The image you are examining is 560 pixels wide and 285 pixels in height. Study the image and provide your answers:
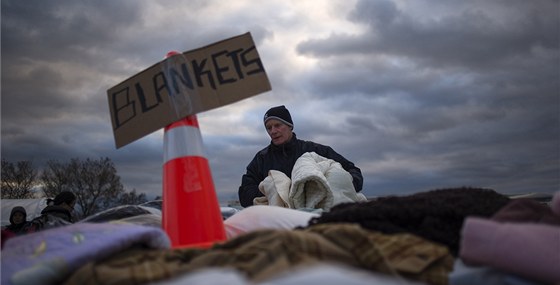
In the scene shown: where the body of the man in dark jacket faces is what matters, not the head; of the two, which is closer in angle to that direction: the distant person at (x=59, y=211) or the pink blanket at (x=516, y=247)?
the pink blanket

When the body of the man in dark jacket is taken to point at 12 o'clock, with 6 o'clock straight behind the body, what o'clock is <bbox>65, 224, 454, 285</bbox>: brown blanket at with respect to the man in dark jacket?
The brown blanket is roughly at 12 o'clock from the man in dark jacket.

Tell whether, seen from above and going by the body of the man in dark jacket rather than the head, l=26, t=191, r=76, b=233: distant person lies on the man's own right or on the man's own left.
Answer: on the man's own right

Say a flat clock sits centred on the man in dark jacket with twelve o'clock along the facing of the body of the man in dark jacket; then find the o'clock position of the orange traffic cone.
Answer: The orange traffic cone is roughly at 12 o'clock from the man in dark jacket.

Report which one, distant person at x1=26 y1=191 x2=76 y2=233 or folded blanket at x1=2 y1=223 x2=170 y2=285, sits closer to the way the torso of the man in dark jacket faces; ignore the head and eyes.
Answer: the folded blanket

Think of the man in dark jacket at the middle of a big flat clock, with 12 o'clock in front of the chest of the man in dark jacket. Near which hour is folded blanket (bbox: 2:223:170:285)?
The folded blanket is roughly at 12 o'clock from the man in dark jacket.

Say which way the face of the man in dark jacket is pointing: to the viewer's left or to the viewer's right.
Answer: to the viewer's left

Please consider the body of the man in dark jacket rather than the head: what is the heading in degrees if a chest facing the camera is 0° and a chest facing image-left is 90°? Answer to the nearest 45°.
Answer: approximately 0°

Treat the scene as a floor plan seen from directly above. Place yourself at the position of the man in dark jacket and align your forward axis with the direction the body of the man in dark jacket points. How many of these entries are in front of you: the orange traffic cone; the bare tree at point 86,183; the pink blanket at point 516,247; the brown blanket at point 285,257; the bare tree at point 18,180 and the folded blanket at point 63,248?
4

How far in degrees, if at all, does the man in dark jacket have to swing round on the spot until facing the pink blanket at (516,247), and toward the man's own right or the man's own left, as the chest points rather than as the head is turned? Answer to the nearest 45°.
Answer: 0° — they already face it
